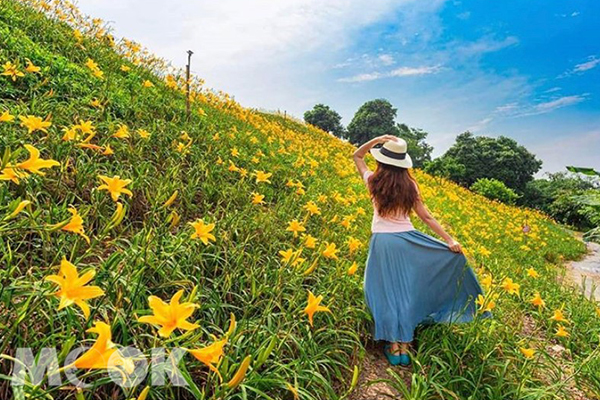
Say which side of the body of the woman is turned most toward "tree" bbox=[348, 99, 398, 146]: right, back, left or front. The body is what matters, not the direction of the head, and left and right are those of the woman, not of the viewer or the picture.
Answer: front

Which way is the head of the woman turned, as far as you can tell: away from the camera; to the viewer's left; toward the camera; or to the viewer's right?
away from the camera

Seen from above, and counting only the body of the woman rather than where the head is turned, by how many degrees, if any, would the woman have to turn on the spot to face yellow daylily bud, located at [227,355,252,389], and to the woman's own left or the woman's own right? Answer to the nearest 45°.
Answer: approximately 180°

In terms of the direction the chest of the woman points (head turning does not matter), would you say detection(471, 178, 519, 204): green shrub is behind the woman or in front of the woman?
in front

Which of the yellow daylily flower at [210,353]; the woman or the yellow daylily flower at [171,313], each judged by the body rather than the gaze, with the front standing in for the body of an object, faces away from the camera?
the woman

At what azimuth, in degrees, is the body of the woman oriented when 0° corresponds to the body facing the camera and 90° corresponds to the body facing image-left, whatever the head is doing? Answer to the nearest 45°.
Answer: approximately 180°

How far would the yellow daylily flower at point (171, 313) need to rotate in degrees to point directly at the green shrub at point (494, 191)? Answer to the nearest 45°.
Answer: approximately 135° to its left

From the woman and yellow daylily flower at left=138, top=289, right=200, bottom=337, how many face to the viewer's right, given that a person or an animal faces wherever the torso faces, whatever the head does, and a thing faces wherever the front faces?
0

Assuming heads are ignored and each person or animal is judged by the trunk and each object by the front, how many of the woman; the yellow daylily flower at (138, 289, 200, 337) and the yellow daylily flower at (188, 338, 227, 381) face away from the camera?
1

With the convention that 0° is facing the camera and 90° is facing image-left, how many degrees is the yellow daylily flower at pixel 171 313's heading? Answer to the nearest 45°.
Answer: approximately 0°

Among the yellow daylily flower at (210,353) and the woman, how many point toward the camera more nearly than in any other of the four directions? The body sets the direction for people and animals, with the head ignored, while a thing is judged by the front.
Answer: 0
